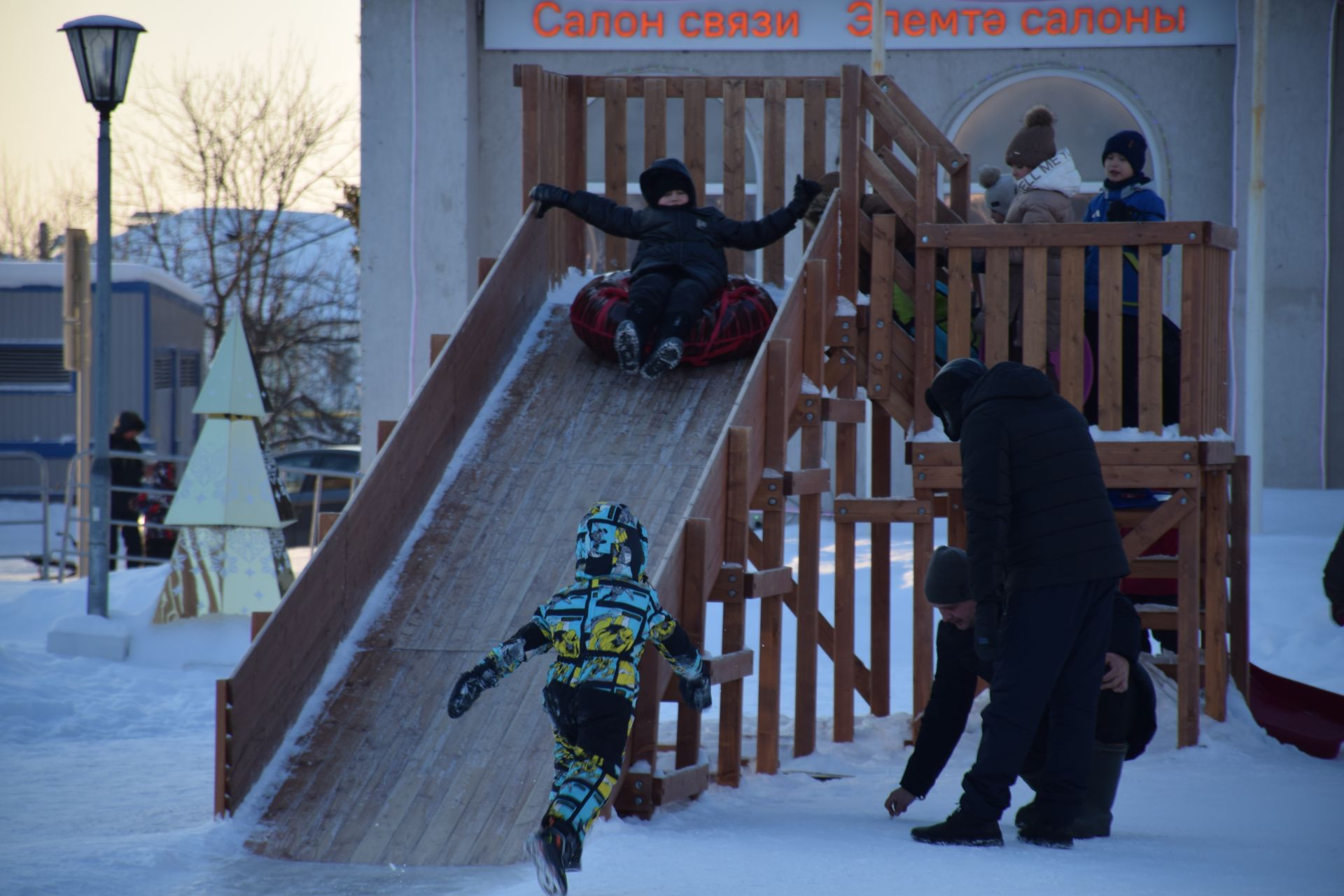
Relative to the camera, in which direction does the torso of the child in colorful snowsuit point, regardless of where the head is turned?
away from the camera

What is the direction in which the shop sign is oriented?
toward the camera

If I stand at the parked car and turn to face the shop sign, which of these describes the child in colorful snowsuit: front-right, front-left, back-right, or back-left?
front-right

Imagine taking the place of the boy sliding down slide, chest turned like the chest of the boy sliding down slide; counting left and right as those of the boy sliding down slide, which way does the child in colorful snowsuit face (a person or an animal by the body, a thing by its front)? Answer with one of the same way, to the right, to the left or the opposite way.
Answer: the opposite way

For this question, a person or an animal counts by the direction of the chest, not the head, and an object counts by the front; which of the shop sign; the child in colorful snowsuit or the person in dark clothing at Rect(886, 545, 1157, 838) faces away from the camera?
the child in colorful snowsuit

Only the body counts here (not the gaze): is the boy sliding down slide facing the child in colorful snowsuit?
yes

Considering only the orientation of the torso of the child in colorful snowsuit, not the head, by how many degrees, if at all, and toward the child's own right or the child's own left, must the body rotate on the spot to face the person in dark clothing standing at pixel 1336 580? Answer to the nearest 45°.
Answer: approximately 45° to the child's own right

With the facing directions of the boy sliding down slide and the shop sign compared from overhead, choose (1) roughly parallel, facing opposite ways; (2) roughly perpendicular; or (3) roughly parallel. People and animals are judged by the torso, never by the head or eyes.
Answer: roughly parallel

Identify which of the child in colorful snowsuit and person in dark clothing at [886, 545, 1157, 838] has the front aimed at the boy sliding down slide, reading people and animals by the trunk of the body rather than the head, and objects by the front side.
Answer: the child in colorful snowsuit

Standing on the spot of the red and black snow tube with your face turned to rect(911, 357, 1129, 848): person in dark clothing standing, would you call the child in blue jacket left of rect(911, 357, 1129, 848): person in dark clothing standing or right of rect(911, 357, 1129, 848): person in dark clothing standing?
left

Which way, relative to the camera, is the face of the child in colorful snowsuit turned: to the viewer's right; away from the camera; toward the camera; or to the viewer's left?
away from the camera

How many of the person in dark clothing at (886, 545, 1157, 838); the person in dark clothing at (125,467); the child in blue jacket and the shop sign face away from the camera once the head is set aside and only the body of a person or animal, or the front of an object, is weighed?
0

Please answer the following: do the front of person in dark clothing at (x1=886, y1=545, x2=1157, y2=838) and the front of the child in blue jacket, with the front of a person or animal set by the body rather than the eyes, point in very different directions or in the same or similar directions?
same or similar directions

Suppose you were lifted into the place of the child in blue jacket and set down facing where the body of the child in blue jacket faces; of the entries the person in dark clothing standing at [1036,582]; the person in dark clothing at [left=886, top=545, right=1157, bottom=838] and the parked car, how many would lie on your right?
1

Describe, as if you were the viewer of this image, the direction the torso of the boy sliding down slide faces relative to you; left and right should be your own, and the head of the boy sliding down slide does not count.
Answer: facing the viewer
